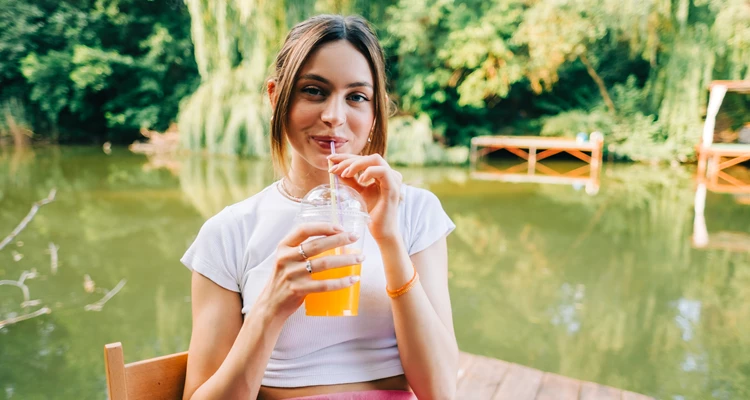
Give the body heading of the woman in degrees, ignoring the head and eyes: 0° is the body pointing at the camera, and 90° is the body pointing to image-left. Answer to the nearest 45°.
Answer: approximately 0°

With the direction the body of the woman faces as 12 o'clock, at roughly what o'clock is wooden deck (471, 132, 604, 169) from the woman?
The wooden deck is roughly at 7 o'clock from the woman.

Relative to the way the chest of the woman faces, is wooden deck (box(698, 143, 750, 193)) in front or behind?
behind
